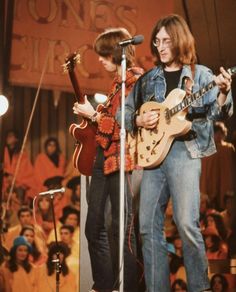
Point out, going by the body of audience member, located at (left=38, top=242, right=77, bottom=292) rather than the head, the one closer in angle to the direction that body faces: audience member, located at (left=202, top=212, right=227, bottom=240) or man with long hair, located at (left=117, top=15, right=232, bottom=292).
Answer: the man with long hair

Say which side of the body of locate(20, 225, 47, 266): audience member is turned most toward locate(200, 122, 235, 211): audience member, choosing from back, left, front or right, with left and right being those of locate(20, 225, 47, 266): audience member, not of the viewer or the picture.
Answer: left

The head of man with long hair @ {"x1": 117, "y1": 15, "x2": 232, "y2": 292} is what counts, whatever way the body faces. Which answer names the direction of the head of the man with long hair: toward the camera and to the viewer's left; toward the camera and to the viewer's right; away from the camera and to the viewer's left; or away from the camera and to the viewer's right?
toward the camera and to the viewer's left

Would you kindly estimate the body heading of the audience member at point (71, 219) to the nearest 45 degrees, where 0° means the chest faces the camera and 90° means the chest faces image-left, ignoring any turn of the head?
approximately 0°

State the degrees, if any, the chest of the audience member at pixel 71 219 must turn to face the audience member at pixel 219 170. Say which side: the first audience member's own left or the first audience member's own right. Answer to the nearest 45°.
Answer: approximately 90° to the first audience member's own left
